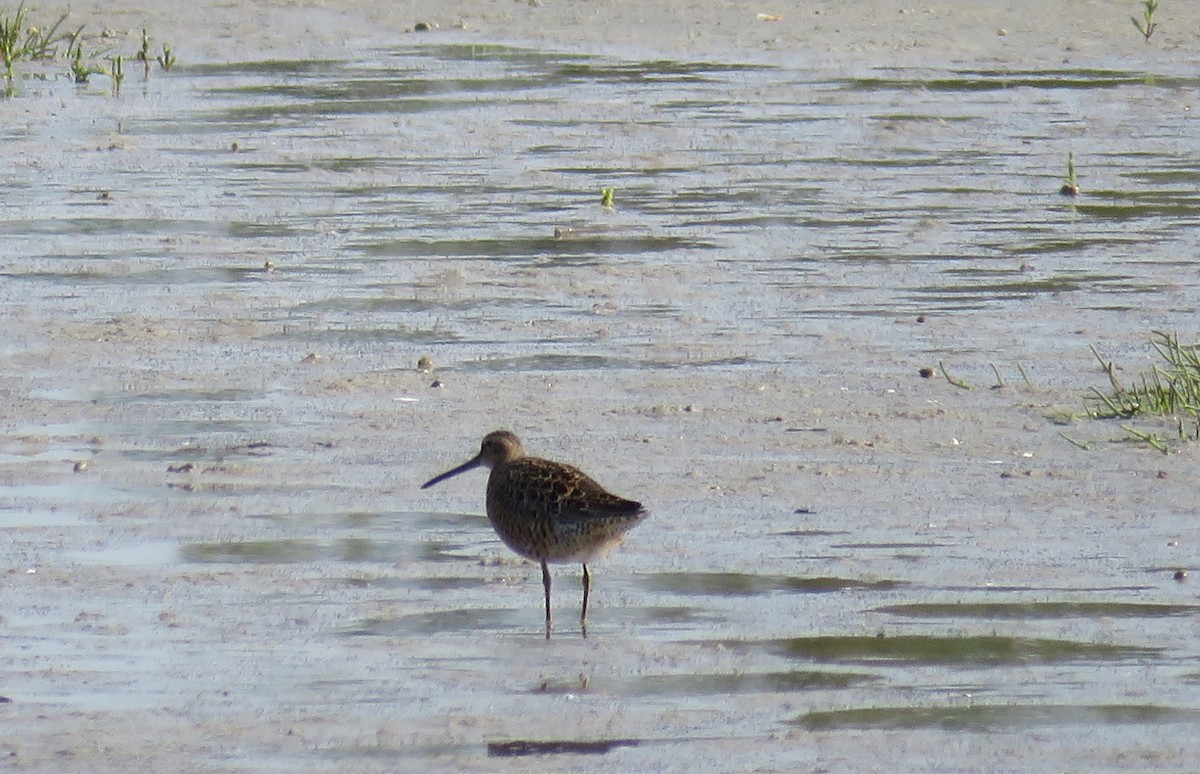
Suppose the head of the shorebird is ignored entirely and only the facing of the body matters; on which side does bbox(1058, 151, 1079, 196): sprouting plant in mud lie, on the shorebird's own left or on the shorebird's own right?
on the shorebird's own right

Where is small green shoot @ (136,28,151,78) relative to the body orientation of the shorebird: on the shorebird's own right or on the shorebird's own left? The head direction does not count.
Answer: on the shorebird's own right

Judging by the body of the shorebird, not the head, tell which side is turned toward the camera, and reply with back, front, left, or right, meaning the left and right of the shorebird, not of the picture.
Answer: left

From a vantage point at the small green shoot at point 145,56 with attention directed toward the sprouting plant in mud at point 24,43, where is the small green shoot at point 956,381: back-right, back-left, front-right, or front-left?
back-left

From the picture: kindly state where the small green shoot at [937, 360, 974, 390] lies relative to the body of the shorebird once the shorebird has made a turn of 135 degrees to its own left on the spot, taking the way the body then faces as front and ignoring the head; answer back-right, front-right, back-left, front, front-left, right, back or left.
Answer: left

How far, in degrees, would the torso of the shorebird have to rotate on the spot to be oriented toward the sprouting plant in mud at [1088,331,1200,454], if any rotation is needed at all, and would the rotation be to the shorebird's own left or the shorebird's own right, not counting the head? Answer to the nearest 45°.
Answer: approximately 135° to the shorebird's own right

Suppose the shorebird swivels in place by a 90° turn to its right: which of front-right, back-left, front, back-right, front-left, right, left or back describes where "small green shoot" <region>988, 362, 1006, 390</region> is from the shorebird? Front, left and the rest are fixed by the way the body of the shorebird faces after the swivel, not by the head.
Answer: front-right

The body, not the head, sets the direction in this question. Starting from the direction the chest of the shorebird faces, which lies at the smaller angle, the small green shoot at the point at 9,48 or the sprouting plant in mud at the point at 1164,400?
the small green shoot

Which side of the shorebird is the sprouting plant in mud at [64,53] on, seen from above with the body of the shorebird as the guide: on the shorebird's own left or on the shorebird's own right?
on the shorebird's own right

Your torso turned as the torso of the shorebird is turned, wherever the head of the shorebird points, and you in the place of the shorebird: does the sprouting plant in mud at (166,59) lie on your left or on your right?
on your right

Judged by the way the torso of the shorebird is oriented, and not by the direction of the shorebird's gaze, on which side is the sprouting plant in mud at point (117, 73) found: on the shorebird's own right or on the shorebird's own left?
on the shorebird's own right
